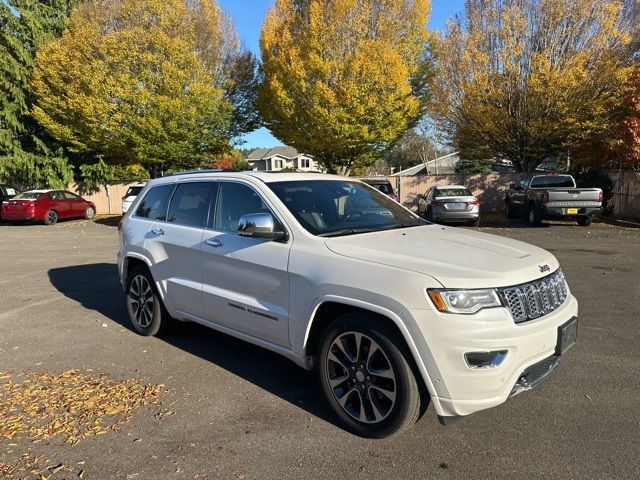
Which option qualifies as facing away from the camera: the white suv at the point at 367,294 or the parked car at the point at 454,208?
the parked car

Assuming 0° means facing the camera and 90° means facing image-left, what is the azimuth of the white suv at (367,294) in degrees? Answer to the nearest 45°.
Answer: approximately 315°

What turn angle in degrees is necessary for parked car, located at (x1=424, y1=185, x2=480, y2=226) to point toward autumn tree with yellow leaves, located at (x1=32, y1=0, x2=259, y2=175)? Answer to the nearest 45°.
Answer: approximately 90° to its left

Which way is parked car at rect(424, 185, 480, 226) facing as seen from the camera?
away from the camera

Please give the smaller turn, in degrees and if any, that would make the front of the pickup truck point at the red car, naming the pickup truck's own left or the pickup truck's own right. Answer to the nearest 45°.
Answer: approximately 45° to the pickup truck's own left

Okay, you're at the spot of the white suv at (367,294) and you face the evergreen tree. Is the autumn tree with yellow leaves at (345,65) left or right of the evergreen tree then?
right

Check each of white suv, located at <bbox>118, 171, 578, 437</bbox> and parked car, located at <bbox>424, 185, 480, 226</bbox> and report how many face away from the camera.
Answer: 1

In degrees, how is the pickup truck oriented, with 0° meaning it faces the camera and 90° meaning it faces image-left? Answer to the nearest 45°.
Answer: approximately 135°
